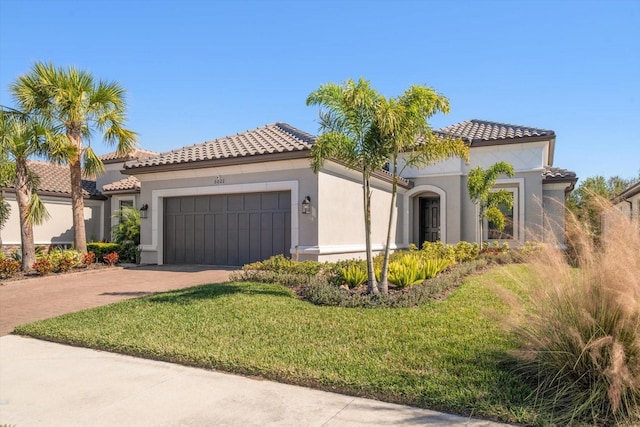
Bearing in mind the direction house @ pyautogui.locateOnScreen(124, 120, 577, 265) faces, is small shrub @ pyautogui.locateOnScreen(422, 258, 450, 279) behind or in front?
in front

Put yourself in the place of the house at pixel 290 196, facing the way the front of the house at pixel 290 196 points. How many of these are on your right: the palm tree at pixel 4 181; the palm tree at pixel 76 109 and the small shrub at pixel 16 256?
3

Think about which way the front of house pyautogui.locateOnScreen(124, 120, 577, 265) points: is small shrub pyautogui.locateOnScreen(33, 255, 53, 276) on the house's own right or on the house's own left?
on the house's own right

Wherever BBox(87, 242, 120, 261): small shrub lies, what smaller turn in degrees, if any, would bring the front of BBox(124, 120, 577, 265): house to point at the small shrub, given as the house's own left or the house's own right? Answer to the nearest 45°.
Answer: approximately 90° to the house's own right

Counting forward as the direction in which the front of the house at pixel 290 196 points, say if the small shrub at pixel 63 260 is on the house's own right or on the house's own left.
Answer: on the house's own right

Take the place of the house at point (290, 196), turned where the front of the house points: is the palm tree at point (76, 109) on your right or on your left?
on your right

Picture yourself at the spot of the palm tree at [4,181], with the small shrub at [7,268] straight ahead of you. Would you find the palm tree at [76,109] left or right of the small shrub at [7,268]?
left

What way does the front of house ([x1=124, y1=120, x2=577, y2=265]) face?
toward the camera

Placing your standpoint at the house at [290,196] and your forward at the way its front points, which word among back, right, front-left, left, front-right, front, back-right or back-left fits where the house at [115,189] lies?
back-right

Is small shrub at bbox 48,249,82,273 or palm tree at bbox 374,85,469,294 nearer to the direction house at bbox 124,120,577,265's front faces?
the palm tree

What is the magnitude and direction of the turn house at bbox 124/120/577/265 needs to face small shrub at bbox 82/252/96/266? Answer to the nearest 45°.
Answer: approximately 90° to its right

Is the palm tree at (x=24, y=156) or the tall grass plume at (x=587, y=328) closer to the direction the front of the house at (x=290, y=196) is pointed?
the tall grass plume

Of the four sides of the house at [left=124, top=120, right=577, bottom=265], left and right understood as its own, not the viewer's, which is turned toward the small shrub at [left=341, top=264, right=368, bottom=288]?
front
